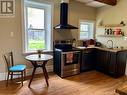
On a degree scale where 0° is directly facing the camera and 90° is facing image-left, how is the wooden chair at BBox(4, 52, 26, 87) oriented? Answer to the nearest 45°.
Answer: approximately 270°

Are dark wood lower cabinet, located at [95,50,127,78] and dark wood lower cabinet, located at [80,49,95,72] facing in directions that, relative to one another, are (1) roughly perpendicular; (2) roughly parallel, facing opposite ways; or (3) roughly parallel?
roughly perpendicular

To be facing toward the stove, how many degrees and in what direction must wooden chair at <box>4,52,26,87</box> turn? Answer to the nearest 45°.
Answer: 0° — it already faces it

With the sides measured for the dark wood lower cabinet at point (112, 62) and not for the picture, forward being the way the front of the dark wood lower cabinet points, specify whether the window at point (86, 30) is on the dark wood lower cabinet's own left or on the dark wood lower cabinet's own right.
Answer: on the dark wood lower cabinet's own right
